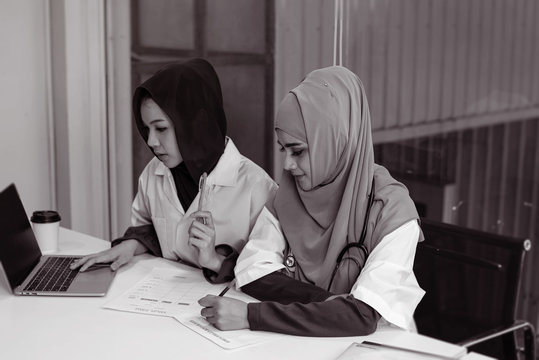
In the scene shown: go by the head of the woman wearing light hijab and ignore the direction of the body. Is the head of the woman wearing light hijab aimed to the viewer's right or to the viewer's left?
to the viewer's left

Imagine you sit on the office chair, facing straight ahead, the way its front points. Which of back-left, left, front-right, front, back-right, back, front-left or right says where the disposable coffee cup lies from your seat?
front-right

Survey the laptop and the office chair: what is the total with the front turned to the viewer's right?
1

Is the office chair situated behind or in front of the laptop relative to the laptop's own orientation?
in front

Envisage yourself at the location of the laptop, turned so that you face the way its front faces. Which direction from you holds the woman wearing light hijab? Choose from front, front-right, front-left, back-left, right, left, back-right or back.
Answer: front-right

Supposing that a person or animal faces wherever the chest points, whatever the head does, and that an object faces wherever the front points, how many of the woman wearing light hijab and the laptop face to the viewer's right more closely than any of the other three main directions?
1

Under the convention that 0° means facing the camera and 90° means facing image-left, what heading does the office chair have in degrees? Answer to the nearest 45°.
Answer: approximately 45°

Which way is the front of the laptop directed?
to the viewer's right

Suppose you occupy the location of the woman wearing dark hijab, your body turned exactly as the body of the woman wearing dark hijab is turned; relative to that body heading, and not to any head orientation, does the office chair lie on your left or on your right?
on your left
